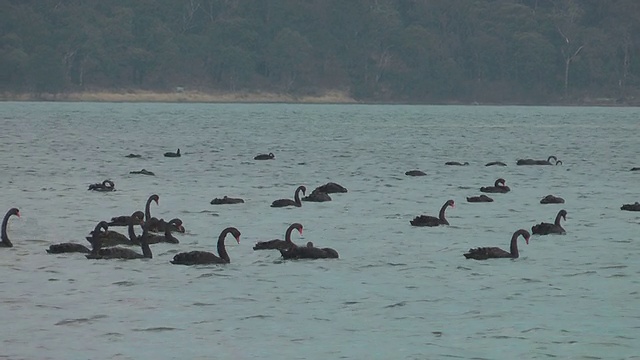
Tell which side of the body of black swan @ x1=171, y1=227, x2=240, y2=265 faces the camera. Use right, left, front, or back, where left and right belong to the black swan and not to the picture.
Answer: right

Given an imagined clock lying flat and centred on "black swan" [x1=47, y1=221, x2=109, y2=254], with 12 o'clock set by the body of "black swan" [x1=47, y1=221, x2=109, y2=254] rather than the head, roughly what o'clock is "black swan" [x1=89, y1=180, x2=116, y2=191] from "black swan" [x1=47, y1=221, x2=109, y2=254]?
"black swan" [x1=89, y1=180, x2=116, y2=191] is roughly at 9 o'clock from "black swan" [x1=47, y1=221, x2=109, y2=254].

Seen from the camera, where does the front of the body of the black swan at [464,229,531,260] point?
to the viewer's right

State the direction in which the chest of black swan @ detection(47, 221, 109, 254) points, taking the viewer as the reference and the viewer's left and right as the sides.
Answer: facing to the right of the viewer

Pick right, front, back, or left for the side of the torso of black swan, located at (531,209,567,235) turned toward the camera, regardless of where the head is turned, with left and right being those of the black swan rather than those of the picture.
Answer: right

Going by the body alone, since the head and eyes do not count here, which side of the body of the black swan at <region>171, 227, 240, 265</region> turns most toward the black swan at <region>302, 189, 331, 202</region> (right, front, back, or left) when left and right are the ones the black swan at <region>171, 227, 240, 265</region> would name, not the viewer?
left

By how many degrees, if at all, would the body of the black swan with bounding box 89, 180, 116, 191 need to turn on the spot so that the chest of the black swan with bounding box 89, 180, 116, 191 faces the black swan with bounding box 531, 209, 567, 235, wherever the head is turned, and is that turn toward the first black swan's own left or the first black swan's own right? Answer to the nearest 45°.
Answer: approximately 45° to the first black swan's own right

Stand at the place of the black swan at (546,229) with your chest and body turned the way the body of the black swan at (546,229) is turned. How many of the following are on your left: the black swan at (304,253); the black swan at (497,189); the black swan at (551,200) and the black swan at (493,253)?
2

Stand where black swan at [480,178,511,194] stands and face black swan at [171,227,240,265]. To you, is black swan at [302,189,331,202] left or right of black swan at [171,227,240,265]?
right

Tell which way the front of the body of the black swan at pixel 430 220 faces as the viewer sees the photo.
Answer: to the viewer's right

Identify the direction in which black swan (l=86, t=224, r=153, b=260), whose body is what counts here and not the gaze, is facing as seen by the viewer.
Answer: to the viewer's right
